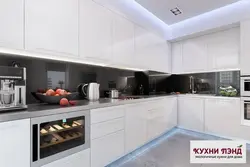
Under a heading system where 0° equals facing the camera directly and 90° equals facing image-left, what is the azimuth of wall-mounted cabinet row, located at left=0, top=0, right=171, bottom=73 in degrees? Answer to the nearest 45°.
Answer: approximately 315°

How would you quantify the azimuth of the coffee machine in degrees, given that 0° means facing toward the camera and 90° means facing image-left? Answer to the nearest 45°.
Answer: approximately 315°

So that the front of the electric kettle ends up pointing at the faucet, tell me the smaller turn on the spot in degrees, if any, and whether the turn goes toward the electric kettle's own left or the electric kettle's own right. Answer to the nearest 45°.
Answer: approximately 45° to the electric kettle's own left

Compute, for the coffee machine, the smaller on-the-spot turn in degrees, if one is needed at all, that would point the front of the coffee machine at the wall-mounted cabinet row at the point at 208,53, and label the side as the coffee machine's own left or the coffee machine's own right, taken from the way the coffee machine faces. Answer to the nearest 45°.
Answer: approximately 45° to the coffee machine's own left

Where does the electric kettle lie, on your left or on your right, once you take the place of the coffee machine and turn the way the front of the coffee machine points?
on your left
